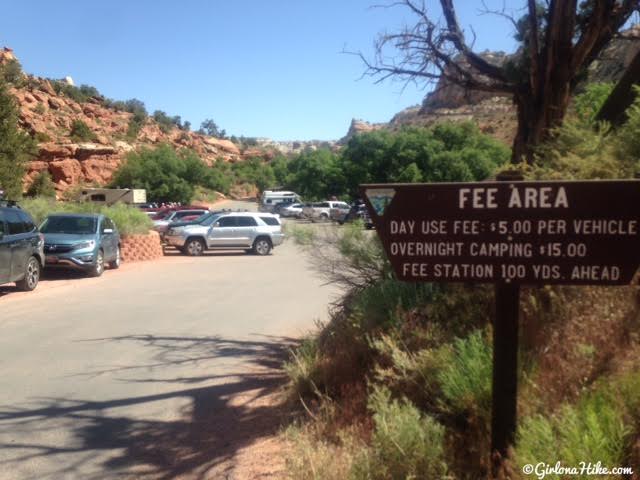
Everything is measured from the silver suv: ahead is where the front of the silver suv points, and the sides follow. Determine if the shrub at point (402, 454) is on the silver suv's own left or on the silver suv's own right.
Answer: on the silver suv's own left

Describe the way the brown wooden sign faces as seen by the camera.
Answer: facing the viewer

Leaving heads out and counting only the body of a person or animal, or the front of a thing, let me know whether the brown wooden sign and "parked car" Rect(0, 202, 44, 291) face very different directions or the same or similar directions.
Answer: same or similar directions

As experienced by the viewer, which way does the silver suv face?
facing to the left of the viewer

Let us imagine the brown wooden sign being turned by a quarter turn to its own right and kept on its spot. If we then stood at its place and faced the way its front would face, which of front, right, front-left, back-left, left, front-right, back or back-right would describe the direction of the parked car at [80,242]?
front-right

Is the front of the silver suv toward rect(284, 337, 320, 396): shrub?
no

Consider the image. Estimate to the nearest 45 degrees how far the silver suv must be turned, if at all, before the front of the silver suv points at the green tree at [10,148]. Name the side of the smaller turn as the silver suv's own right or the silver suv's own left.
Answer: approximately 45° to the silver suv's own right

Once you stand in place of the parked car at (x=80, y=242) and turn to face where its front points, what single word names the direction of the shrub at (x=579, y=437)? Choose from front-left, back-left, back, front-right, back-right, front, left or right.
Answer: front-left

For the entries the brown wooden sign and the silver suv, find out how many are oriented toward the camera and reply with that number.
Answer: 1

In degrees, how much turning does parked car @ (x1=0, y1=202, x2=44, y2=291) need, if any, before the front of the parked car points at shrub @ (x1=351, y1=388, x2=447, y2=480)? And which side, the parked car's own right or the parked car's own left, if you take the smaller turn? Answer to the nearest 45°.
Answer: approximately 45° to the parked car's own left

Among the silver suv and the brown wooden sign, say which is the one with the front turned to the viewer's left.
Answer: the silver suv

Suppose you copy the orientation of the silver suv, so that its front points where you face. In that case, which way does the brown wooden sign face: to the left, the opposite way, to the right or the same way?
to the left

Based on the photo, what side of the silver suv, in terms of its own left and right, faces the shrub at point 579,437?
left

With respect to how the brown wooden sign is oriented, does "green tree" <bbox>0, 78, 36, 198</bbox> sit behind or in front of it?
behind

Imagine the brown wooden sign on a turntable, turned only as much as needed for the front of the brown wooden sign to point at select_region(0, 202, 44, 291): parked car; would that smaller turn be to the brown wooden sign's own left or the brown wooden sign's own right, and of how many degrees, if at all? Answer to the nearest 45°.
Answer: approximately 135° to the brown wooden sign's own right

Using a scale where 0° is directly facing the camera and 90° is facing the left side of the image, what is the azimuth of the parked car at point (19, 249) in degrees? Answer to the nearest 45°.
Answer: approximately 45°

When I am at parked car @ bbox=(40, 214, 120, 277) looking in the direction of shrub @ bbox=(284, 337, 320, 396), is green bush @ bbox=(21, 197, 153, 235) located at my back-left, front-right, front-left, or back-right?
back-left
